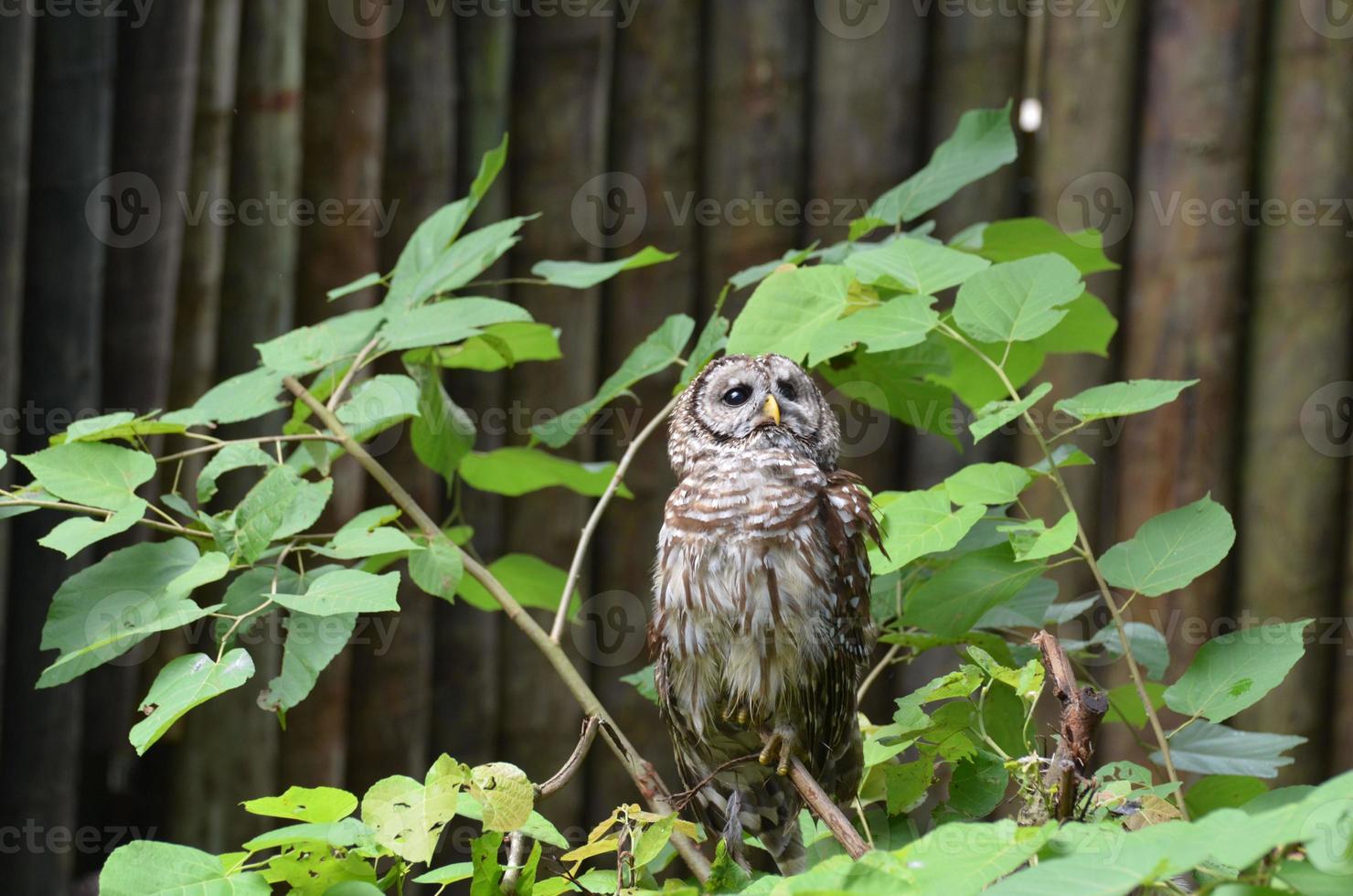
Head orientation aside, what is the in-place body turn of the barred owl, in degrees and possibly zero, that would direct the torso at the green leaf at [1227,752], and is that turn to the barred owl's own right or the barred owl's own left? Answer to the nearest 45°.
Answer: approximately 45° to the barred owl's own left

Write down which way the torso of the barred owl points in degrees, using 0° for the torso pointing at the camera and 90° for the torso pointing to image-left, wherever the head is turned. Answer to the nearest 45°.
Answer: approximately 0°
